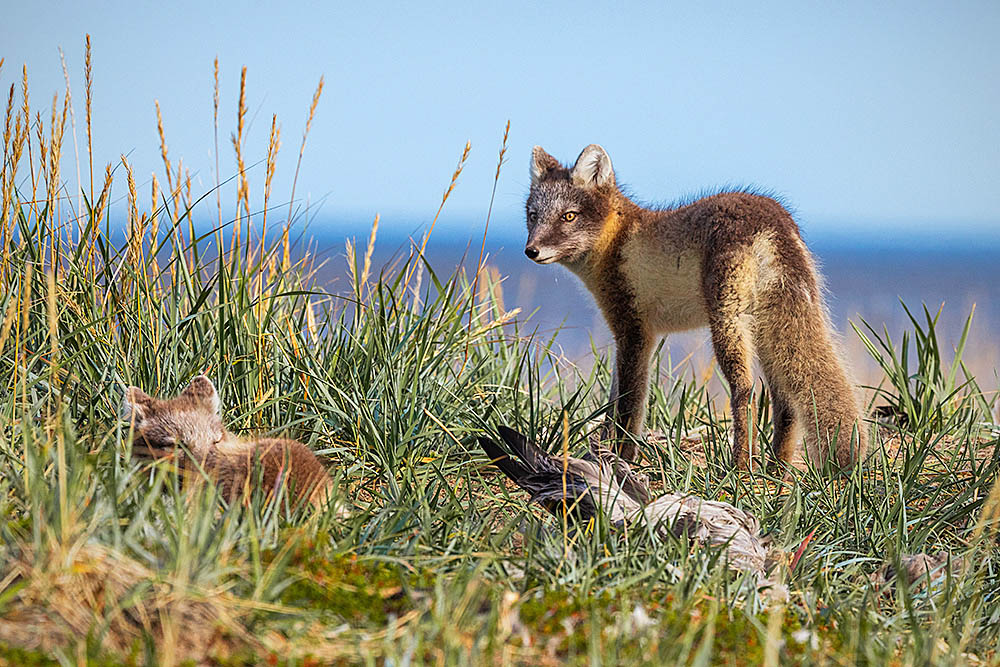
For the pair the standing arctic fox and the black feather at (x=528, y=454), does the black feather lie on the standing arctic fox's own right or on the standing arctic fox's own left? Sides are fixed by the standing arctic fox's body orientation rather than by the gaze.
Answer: on the standing arctic fox's own left

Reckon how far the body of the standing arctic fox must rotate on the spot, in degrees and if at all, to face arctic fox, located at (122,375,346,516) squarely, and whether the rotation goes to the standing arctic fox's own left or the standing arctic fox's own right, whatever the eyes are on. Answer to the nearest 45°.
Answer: approximately 90° to the standing arctic fox's own left

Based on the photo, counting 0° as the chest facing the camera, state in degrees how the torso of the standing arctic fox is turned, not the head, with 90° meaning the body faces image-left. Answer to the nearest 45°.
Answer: approximately 135°
